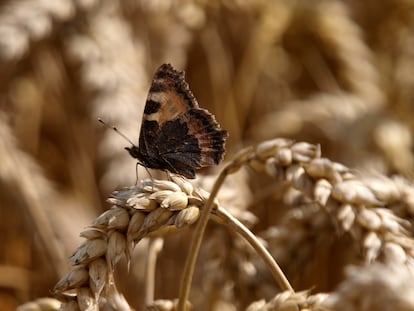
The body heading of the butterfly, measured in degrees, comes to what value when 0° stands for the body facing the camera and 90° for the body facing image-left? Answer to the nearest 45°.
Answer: approximately 90°
